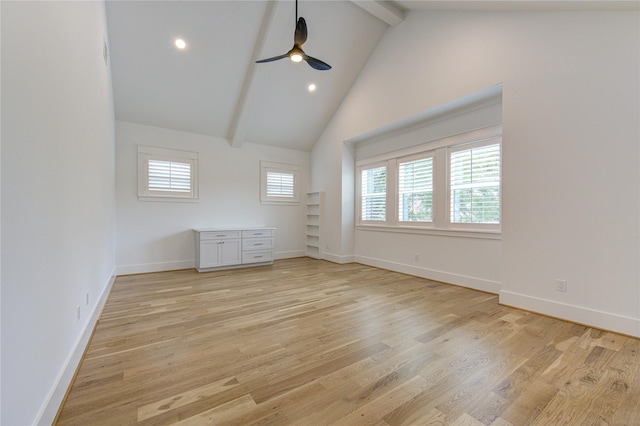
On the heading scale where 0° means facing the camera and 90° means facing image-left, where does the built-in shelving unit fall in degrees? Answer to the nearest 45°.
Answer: approximately 45°
